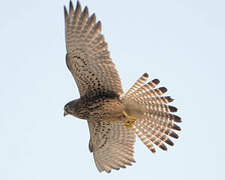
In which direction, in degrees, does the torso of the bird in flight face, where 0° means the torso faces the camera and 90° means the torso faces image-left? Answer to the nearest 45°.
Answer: approximately 90°
